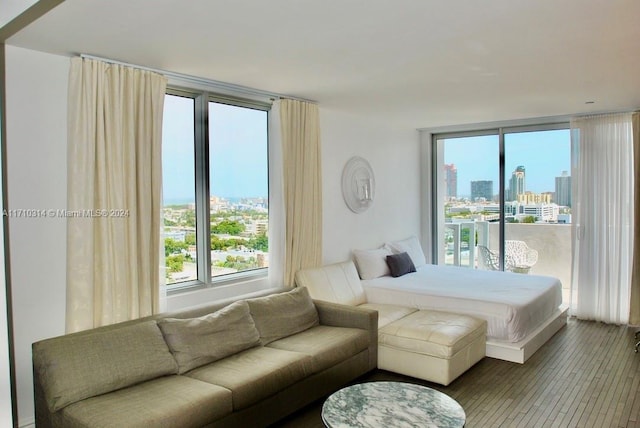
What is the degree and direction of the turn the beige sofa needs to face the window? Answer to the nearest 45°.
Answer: approximately 135° to its left

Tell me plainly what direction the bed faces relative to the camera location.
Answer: facing the viewer and to the right of the viewer

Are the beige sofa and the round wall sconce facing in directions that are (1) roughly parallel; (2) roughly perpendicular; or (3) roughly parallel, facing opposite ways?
roughly parallel

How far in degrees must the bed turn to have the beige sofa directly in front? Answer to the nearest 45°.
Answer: approximately 90° to its right

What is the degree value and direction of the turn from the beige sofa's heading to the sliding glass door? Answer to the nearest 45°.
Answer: approximately 90° to its left

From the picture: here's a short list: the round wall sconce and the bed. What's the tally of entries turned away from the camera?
0

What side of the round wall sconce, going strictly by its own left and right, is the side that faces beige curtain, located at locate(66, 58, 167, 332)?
right

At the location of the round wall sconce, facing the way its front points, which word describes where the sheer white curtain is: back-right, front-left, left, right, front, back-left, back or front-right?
front-left

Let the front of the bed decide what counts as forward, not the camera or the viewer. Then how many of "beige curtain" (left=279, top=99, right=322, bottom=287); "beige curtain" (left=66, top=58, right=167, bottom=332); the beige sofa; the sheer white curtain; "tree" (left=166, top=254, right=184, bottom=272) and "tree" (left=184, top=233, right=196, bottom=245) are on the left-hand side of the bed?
1

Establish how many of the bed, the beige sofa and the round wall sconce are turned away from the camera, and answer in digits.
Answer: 0

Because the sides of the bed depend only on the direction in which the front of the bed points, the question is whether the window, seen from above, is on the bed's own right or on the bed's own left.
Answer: on the bed's own right

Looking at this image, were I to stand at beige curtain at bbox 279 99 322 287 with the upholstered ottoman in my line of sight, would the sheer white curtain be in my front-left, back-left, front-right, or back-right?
front-left

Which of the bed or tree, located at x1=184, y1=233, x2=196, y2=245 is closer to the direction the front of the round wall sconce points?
the bed
